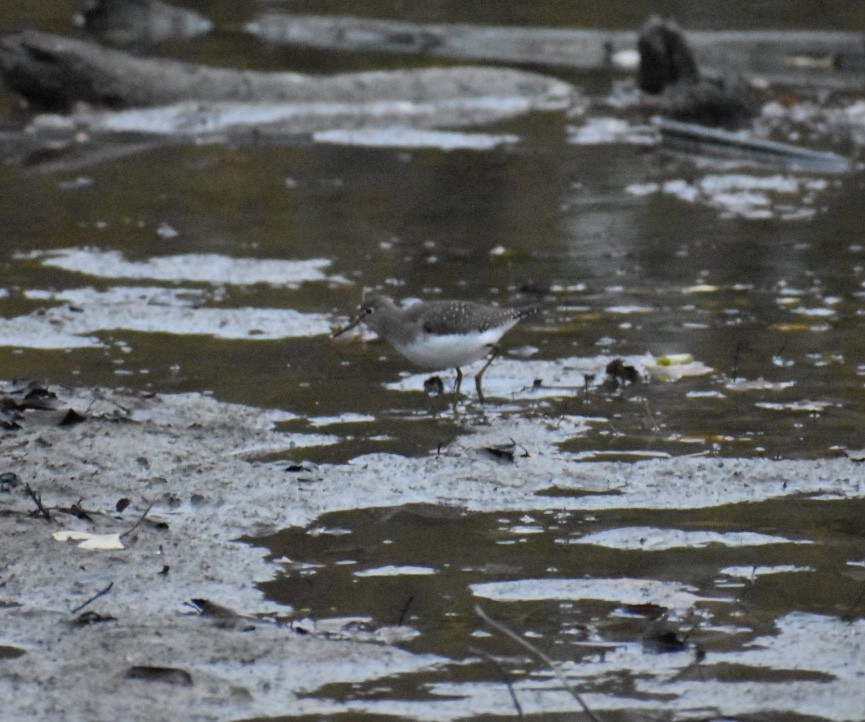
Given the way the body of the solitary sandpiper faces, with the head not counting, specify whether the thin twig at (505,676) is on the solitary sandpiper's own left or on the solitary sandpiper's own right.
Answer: on the solitary sandpiper's own left

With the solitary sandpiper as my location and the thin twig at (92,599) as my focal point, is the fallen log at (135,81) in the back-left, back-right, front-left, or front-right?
back-right

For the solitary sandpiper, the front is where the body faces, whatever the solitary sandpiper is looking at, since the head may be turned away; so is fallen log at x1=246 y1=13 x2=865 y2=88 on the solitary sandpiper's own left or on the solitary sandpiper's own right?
on the solitary sandpiper's own right

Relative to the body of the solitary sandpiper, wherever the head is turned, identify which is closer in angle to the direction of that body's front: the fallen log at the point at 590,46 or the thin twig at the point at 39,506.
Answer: the thin twig

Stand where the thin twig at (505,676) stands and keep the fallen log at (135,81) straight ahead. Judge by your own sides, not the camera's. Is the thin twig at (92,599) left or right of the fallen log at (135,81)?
left

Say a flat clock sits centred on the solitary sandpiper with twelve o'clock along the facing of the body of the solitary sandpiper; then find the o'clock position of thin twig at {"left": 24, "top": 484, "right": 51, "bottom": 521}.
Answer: The thin twig is roughly at 10 o'clock from the solitary sandpiper.

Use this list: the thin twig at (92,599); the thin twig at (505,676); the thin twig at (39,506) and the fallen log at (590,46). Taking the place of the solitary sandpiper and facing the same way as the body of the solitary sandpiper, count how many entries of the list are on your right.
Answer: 1

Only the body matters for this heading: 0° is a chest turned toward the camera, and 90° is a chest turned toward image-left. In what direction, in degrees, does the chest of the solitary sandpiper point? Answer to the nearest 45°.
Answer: approximately 90°

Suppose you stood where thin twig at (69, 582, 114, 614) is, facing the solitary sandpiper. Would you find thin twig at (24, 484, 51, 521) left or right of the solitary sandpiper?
left

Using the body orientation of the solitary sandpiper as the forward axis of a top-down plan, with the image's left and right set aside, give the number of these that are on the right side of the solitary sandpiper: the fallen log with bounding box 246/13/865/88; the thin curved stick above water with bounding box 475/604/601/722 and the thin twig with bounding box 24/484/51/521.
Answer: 1

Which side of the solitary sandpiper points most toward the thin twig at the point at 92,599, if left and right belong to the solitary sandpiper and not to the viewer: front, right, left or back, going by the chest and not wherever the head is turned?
left
